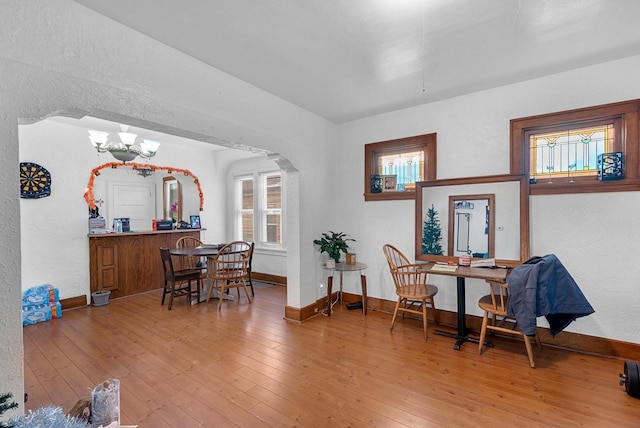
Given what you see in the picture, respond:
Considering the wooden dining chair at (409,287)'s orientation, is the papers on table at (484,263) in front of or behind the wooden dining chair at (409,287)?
in front

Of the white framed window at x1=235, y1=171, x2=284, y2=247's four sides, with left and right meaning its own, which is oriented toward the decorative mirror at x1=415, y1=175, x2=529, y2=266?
left

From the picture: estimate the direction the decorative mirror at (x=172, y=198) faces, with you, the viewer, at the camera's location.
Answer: facing the viewer and to the right of the viewer

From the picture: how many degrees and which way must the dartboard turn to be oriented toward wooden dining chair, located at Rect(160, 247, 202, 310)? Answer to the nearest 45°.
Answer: approximately 45° to its left

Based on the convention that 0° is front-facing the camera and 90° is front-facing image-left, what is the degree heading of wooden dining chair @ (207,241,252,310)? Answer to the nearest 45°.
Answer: approximately 135°

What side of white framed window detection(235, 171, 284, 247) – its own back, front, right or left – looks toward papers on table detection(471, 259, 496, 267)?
left

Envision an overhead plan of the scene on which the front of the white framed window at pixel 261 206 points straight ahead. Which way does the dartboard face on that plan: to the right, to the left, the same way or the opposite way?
to the left

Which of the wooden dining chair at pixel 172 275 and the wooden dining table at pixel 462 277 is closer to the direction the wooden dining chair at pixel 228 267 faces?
the wooden dining chair

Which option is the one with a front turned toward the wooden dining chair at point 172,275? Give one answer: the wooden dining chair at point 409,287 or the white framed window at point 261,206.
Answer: the white framed window

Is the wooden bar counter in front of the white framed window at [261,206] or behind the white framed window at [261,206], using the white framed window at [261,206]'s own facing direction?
in front

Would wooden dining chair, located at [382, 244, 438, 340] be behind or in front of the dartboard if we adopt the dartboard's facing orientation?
in front
